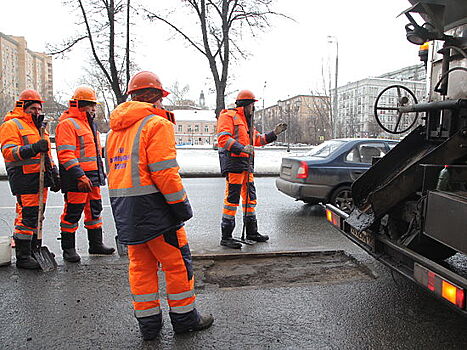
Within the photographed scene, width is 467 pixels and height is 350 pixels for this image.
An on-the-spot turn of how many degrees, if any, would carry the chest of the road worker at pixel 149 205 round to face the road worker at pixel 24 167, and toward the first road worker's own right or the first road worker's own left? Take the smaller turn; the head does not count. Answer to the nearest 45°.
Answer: approximately 90° to the first road worker's own left

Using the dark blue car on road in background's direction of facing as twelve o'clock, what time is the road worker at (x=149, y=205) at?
The road worker is roughly at 5 o'clock from the dark blue car on road in background.

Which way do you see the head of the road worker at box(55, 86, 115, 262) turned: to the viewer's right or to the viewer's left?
to the viewer's right

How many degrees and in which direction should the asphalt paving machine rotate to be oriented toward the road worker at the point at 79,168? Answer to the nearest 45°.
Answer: approximately 135° to its left

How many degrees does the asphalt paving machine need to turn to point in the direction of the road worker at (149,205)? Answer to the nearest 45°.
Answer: approximately 180°

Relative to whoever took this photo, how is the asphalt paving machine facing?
facing away from the viewer and to the right of the viewer

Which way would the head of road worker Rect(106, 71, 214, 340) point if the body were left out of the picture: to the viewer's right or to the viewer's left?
to the viewer's right
